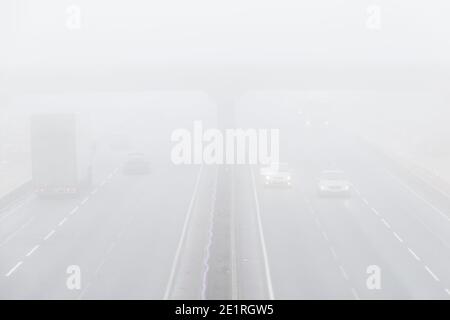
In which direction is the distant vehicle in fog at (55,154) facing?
away from the camera

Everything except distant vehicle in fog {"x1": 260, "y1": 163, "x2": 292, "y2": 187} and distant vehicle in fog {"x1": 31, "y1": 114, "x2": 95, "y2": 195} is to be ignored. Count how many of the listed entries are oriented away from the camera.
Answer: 1

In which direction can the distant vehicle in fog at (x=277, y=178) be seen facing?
toward the camera

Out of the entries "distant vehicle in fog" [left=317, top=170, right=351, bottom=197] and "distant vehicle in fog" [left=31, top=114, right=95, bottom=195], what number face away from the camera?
1

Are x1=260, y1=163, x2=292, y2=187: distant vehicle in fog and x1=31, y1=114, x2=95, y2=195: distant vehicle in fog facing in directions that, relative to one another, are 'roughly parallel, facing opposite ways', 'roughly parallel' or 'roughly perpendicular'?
roughly parallel, facing opposite ways

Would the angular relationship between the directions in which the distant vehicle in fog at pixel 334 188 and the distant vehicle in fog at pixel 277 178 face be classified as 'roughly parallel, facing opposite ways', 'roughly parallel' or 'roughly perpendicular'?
roughly parallel

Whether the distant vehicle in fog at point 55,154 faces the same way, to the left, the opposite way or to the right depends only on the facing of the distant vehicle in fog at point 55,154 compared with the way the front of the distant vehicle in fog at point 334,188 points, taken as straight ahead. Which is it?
the opposite way

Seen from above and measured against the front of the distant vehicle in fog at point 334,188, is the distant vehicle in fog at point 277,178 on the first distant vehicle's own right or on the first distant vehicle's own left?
on the first distant vehicle's own right

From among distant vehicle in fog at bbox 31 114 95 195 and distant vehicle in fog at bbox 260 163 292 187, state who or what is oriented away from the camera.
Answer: distant vehicle in fog at bbox 31 114 95 195

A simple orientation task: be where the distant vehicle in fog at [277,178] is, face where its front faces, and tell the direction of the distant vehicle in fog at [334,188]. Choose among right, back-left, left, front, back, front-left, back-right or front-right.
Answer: front-left

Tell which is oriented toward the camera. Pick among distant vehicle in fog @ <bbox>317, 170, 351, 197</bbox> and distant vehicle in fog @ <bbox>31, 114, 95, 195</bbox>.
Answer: distant vehicle in fog @ <bbox>317, 170, 351, 197</bbox>

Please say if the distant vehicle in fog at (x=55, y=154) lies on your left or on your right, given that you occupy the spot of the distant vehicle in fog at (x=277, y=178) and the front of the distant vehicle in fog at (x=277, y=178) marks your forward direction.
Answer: on your right

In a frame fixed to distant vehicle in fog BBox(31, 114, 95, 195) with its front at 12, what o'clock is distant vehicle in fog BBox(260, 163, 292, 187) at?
distant vehicle in fog BBox(260, 163, 292, 187) is roughly at 3 o'clock from distant vehicle in fog BBox(31, 114, 95, 195).

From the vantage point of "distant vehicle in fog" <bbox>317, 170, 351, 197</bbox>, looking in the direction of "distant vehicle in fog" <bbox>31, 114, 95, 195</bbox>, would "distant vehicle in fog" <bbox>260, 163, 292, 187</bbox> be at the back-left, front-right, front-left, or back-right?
front-right

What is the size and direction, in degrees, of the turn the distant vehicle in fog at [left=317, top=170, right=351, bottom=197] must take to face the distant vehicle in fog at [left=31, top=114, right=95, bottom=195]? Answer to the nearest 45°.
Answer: approximately 90° to its right
